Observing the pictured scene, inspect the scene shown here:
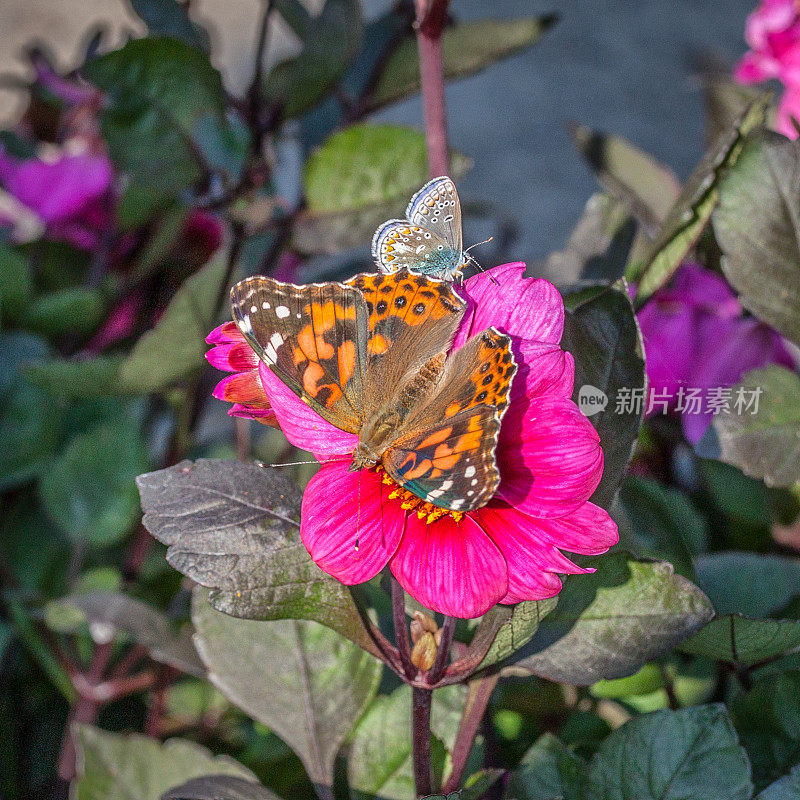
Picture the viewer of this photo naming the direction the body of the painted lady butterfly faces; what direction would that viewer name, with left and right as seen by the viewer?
facing the viewer and to the left of the viewer

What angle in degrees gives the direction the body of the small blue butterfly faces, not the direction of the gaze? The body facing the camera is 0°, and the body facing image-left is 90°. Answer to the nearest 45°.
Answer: approximately 270°

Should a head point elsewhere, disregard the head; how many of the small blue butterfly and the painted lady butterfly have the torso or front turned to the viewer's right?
1

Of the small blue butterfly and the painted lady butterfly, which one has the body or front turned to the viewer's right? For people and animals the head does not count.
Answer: the small blue butterfly
